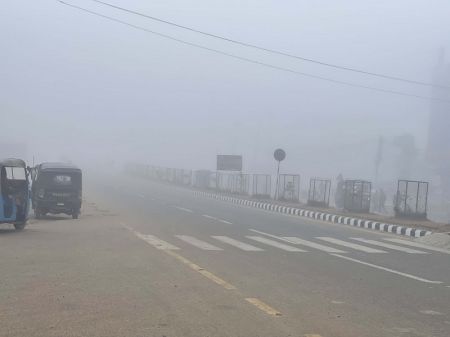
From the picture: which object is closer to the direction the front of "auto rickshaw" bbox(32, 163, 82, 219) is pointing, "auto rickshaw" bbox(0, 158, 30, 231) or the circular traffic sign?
the circular traffic sign

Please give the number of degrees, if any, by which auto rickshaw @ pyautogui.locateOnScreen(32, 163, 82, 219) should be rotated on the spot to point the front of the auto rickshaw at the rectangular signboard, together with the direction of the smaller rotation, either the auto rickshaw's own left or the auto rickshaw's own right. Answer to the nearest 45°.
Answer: approximately 45° to the auto rickshaw's own right

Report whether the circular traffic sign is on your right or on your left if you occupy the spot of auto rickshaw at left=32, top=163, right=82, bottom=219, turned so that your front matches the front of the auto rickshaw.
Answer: on your right

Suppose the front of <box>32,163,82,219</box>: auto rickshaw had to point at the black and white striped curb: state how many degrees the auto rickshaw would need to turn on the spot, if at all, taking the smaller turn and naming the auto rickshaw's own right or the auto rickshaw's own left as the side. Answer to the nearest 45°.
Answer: approximately 90° to the auto rickshaw's own right

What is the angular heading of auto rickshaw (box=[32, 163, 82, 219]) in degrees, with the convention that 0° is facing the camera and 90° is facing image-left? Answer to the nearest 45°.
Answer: approximately 180°

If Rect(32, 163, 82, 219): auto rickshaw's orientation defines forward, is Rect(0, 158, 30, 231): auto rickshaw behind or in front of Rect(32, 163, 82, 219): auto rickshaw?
behind
